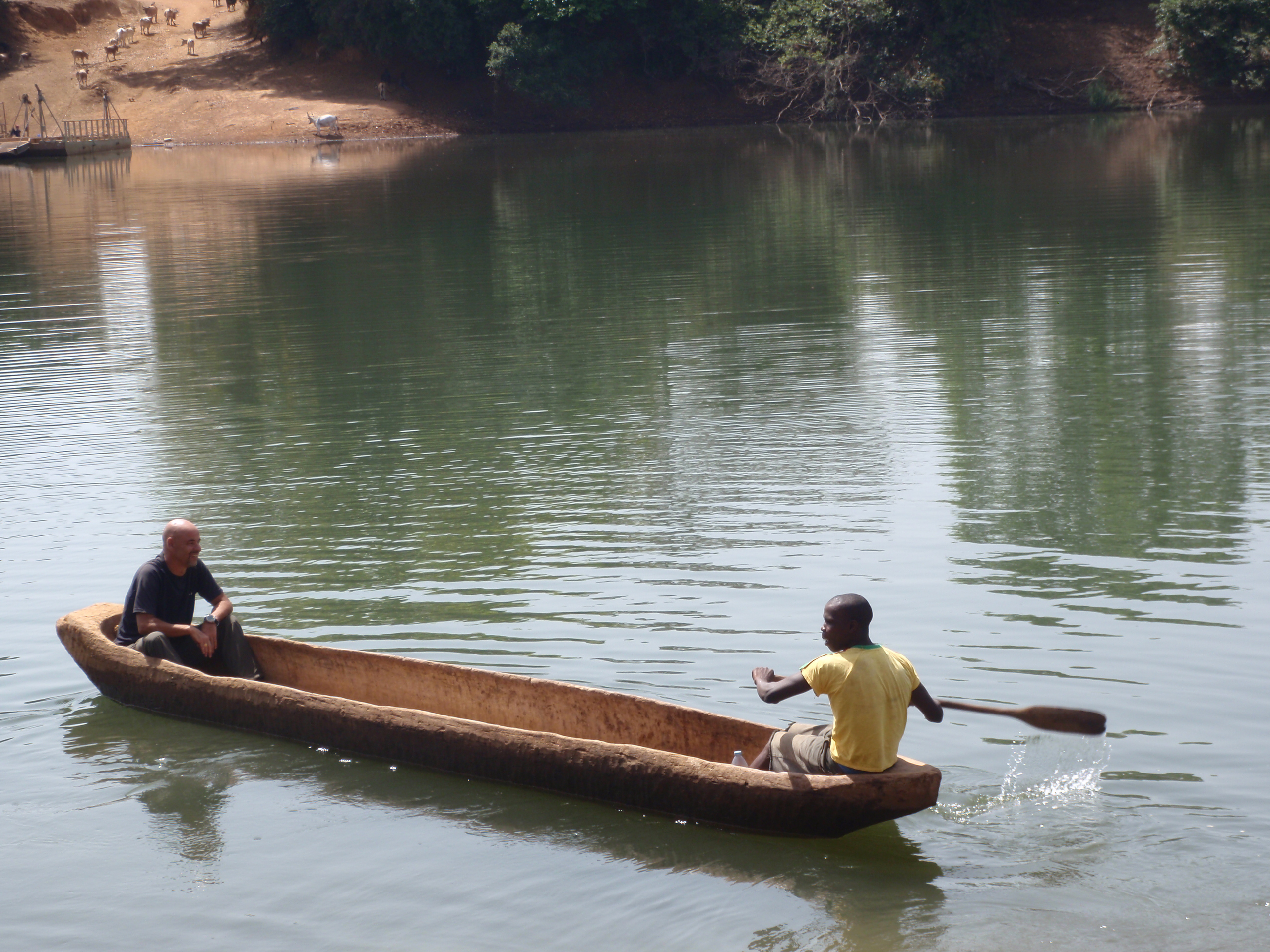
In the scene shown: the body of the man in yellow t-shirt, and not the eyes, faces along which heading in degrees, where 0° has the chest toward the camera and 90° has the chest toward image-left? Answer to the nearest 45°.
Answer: approximately 135°

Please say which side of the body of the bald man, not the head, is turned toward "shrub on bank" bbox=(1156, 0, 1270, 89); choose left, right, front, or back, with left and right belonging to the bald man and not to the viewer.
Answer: left

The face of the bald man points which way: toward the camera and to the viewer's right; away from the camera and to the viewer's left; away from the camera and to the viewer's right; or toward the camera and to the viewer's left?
toward the camera and to the viewer's right
